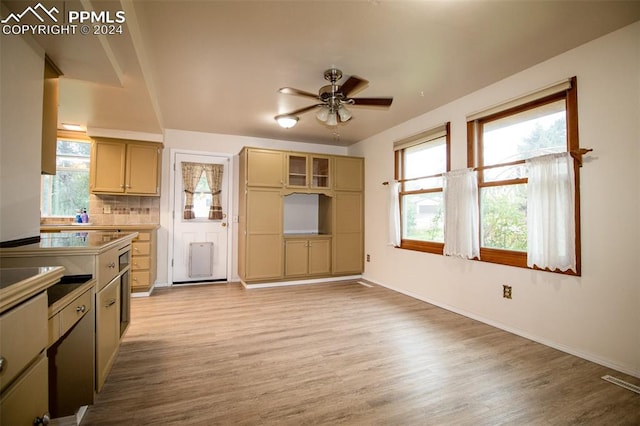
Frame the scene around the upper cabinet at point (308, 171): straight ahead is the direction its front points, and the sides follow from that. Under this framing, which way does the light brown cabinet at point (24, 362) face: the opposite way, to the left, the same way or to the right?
to the left

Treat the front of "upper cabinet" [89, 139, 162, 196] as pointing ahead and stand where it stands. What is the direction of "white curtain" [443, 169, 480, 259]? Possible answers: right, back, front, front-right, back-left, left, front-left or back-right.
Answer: front-left

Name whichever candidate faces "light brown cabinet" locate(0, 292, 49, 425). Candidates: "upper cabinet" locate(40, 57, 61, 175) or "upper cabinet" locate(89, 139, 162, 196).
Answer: "upper cabinet" locate(89, 139, 162, 196)

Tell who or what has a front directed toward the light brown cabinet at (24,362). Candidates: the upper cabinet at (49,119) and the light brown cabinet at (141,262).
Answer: the light brown cabinet at (141,262)

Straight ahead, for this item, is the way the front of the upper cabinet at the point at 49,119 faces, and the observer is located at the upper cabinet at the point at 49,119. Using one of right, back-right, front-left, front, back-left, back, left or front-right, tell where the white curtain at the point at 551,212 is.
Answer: front-right

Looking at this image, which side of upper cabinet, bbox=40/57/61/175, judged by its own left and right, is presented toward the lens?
right

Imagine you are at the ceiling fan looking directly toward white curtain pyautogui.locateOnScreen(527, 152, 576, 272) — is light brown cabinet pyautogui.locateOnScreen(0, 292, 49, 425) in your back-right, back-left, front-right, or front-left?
back-right

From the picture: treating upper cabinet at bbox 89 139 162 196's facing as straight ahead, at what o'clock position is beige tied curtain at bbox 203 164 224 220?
The beige tied curtain is roughly at 9 o'clock from the upper cabinet.

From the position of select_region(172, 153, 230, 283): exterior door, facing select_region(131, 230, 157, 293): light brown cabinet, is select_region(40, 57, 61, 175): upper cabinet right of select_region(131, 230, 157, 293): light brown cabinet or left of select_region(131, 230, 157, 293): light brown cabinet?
left

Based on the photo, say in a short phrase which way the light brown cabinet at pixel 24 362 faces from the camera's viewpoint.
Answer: facing the viewer and to the right of the viewer

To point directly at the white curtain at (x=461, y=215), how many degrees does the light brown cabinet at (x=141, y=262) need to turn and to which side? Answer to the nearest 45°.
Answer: approximately 45° to its left
